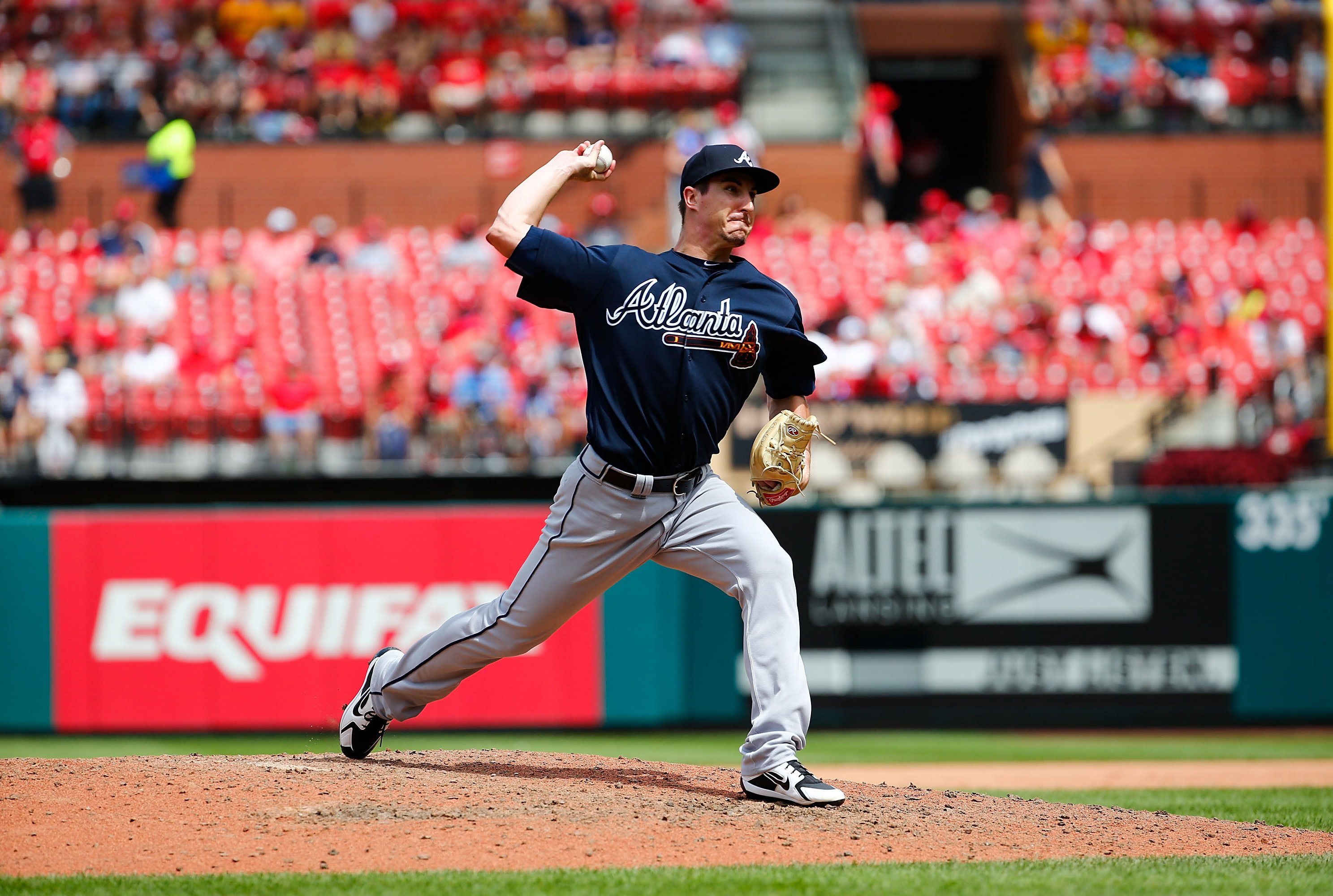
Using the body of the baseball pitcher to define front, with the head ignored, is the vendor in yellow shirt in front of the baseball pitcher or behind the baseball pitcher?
behind

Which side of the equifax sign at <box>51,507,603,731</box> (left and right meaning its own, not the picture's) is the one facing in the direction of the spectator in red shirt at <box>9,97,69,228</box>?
back

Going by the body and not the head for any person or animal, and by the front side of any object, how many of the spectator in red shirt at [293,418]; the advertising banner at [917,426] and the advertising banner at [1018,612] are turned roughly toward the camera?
3

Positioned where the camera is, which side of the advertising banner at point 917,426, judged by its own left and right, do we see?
front

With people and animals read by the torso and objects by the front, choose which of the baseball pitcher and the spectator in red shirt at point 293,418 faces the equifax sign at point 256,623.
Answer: the spectator in red shirt

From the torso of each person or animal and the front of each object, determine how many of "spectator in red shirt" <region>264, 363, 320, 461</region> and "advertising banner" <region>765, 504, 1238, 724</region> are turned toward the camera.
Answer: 2

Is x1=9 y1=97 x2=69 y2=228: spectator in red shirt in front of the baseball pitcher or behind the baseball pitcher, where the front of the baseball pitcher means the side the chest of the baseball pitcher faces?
behind

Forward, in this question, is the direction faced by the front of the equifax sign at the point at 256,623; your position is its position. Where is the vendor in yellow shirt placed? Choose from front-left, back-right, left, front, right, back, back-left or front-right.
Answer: back

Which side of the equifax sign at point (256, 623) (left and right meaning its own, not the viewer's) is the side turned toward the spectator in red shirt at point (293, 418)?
back

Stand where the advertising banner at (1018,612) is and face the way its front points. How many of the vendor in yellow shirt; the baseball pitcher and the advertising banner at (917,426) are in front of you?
1

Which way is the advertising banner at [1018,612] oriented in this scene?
toward the camera
